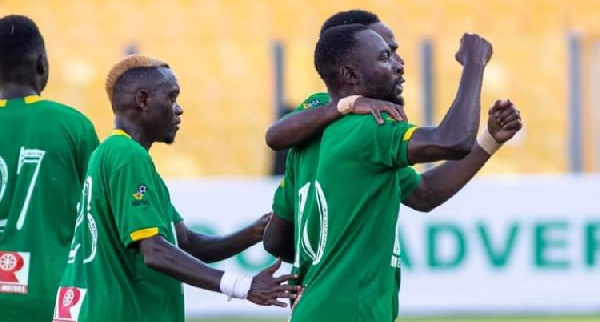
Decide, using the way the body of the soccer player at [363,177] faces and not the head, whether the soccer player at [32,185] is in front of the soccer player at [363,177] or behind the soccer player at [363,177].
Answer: behind

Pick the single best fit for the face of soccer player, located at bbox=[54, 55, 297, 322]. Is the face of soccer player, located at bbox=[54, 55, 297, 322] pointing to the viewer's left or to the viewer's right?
to the viewer's right

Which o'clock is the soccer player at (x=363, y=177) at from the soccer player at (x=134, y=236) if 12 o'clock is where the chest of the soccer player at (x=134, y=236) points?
the soccer player at (x=363, y=177) is roughly at 1 o'clock from the soccer player at (x=134, y=236).

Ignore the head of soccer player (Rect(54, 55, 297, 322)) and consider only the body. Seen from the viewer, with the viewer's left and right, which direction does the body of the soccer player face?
facing to the right of the viewer

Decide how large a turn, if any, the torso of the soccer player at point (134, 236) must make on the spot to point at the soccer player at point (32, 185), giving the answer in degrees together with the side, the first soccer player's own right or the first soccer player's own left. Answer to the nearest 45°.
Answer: approximately 135° to the first soccer player's own left

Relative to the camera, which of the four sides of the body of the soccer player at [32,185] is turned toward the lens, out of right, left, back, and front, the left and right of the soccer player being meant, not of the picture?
back

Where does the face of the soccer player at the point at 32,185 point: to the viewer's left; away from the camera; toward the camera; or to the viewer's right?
away from the camera

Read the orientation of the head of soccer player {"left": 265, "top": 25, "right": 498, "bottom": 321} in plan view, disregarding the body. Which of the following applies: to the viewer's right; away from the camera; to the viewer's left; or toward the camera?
to the viewer's right

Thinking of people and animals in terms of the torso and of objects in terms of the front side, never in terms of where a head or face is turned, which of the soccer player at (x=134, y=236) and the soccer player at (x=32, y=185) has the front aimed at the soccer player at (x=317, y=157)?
the soccer player at (x=134, y=236)

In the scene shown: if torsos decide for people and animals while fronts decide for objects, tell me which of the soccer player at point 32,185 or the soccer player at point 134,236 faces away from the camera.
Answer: the soccer player at point 32,185
